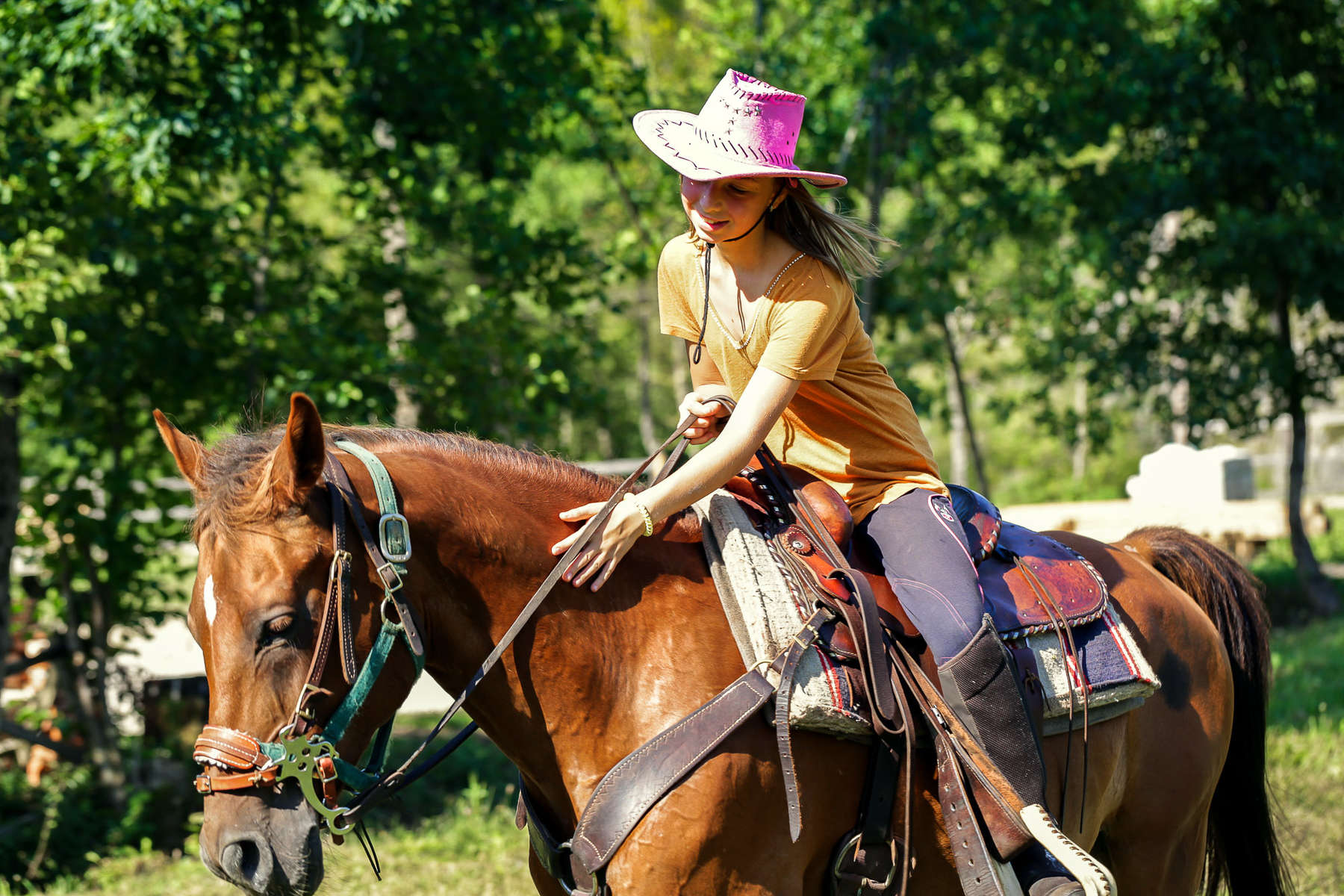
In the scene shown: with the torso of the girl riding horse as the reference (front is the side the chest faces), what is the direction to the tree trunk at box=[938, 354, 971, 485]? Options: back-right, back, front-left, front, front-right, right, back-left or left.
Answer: back-right

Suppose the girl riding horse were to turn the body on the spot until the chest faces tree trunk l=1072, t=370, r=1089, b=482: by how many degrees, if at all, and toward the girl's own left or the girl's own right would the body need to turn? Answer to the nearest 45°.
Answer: approximately 135° to the girl's own right

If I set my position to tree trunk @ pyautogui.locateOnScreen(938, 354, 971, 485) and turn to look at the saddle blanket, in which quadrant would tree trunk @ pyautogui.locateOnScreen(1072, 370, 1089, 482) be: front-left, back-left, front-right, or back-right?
back-left

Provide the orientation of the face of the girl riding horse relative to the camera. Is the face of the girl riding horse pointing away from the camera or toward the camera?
toward the camera

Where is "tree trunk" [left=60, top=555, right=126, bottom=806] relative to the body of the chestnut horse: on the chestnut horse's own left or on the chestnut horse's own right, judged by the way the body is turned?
on the chestnut horse's own right

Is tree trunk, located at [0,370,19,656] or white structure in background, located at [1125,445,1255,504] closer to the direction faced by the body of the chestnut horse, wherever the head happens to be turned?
the tree trunk

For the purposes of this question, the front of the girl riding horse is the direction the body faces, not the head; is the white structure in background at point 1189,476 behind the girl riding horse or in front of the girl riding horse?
behind

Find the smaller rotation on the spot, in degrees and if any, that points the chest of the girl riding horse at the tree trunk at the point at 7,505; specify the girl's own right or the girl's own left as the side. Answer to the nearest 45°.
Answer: approximately 90° to the girl's own right

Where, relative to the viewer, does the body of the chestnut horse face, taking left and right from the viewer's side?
facing to the left of the viewer

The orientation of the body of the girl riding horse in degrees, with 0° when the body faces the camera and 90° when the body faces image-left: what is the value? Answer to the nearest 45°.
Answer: approximately 45°
